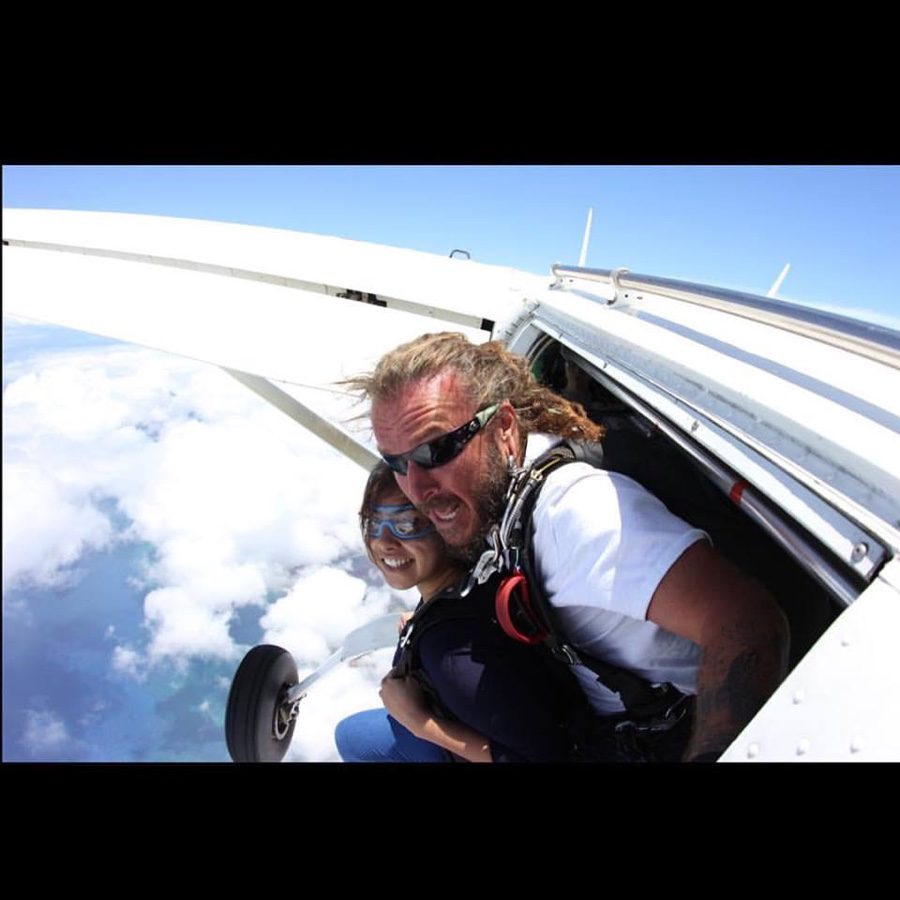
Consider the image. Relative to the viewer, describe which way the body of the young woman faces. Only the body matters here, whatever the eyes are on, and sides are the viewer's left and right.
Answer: facing to the left of the viewer
